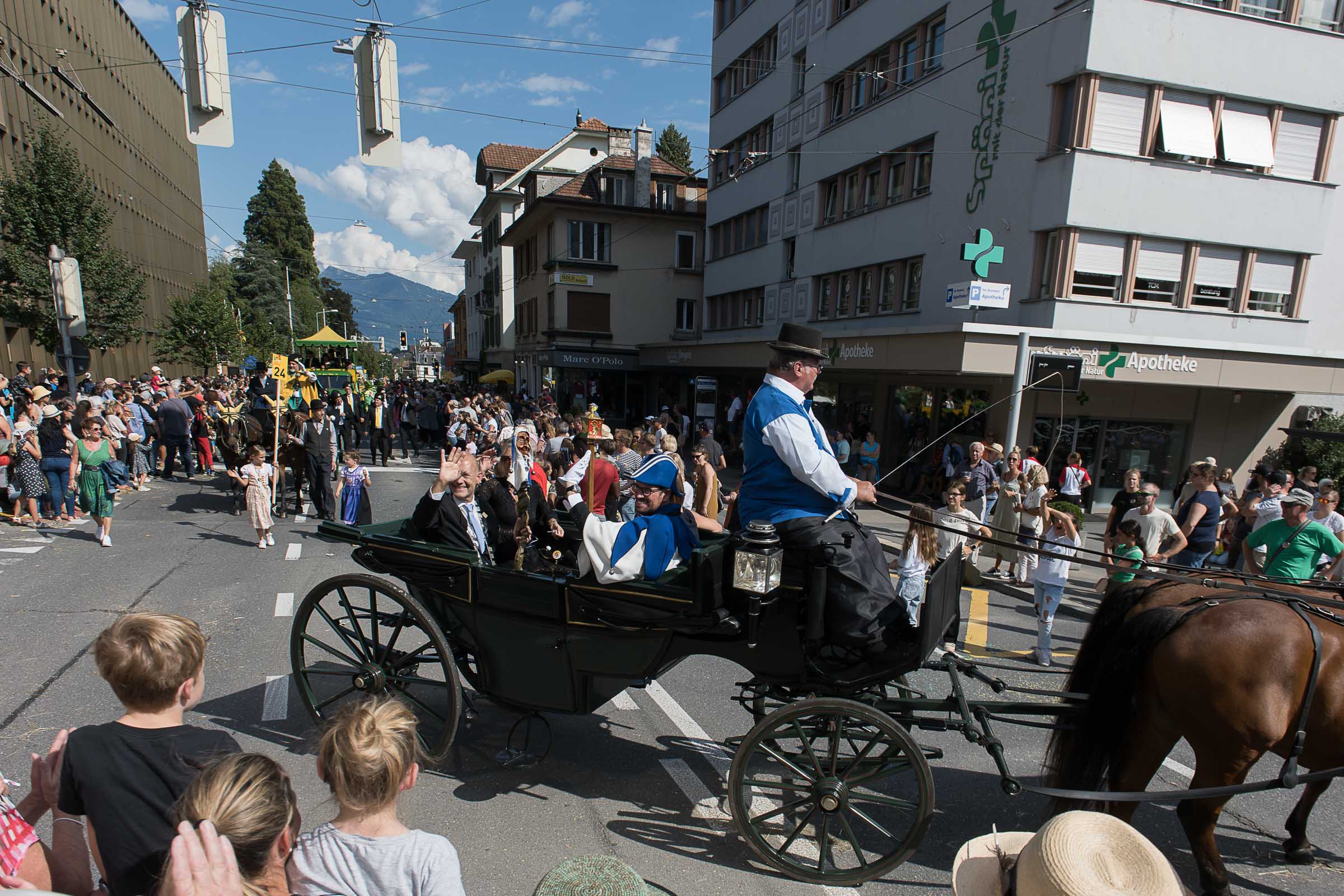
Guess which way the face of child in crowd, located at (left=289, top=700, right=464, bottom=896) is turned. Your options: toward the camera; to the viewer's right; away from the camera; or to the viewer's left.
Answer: away from the camera

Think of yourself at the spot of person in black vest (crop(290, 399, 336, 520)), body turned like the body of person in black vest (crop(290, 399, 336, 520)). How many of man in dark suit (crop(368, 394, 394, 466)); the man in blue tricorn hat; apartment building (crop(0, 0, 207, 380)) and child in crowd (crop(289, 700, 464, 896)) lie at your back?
2

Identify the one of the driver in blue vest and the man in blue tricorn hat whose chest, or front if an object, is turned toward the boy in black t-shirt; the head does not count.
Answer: the man in blue tricorn hat

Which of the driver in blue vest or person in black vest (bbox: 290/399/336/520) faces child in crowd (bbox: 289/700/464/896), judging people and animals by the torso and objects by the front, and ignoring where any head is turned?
the person in black vest

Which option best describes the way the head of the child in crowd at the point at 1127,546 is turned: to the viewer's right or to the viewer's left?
to the viewer's left

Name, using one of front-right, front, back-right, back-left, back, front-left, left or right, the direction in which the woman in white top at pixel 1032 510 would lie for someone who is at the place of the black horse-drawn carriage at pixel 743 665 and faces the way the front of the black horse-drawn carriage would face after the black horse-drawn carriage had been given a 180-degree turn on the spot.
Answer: right

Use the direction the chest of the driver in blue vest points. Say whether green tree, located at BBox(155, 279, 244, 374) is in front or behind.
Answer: behind

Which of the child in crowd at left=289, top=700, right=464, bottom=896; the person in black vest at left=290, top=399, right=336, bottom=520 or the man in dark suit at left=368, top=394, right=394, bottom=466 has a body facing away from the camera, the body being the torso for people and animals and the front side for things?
the child in crowd

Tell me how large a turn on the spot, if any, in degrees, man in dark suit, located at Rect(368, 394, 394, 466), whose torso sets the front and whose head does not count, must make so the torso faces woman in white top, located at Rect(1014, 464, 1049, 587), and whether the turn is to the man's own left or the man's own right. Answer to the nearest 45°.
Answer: approximately 45° to the man's own left

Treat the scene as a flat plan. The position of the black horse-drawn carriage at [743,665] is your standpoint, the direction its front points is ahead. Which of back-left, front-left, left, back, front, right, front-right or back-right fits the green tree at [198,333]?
back

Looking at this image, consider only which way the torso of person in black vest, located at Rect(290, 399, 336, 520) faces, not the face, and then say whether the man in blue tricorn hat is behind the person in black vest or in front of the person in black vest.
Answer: in front

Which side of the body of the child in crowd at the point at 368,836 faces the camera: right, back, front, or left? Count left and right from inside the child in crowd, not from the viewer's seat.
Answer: back

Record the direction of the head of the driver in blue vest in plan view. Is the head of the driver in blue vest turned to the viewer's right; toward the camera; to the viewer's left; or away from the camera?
to the viewer's right

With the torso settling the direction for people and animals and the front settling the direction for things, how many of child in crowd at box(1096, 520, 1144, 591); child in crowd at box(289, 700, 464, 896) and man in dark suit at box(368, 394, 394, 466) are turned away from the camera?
1

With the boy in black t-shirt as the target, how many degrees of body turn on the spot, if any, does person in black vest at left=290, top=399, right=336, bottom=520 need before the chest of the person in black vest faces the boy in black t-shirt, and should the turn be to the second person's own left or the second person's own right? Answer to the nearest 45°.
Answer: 0° — they already face them

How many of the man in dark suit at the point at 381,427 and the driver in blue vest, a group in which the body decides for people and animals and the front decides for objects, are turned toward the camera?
1

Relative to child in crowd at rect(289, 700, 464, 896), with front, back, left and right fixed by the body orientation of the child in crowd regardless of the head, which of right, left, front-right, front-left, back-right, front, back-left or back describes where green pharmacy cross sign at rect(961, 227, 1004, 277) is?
front-right
